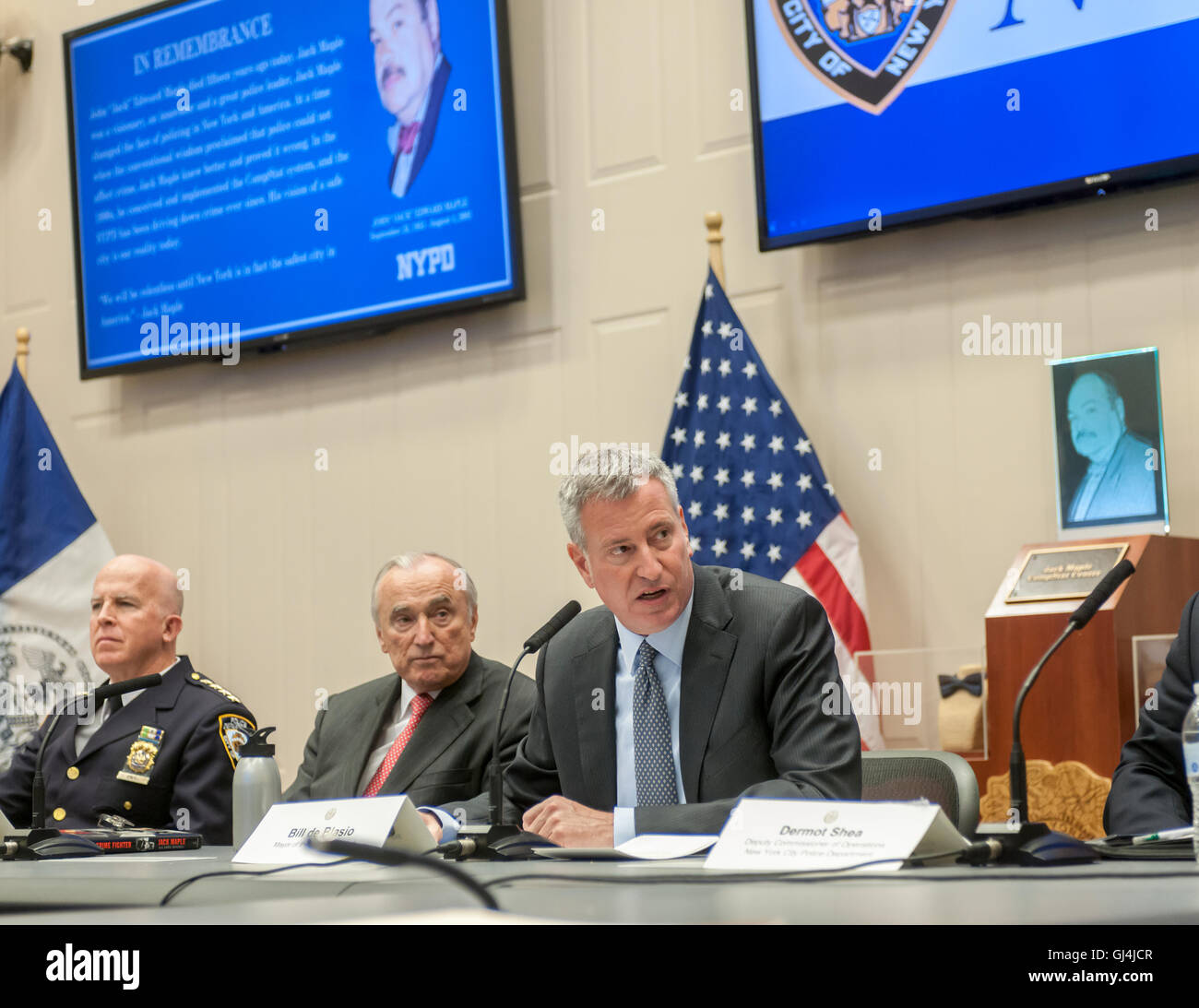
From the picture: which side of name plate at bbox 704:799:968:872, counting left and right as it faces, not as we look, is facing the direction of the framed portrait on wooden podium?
back

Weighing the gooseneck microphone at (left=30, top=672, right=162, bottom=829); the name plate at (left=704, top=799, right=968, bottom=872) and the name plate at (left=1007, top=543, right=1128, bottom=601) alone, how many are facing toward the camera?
2

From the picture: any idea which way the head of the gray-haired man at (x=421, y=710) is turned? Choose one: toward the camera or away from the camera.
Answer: toward the camera

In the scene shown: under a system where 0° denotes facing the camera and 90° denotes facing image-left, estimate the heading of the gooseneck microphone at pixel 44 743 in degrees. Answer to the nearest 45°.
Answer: approximately 270°

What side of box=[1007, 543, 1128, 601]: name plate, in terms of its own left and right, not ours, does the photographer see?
front

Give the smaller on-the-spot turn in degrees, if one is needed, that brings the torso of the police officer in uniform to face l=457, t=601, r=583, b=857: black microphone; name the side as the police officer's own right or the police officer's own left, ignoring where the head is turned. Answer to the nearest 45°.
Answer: approximately 45° to the police officer's own left

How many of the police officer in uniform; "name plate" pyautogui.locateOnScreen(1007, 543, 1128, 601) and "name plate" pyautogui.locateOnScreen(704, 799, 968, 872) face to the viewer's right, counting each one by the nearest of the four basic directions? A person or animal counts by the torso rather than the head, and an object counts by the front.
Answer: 0

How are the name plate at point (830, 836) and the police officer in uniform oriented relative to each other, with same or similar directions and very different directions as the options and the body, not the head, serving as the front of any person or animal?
same or similar directions

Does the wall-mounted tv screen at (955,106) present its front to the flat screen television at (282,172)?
no

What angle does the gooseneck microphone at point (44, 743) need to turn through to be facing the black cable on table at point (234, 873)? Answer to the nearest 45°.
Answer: approximately 90° to its right

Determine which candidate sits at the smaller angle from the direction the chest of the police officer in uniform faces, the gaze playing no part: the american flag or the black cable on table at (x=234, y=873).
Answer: the black cable on table

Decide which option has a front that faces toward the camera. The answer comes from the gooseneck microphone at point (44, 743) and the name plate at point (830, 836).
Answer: the name plate

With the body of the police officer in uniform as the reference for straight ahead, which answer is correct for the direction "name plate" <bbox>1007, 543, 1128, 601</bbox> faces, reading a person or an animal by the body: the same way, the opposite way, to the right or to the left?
the same way
